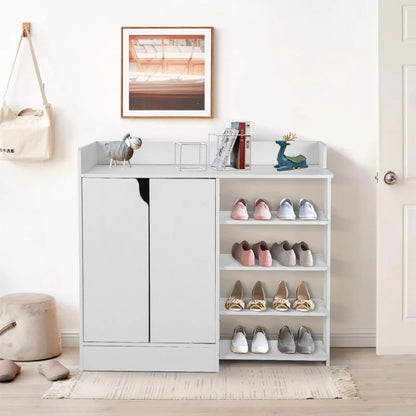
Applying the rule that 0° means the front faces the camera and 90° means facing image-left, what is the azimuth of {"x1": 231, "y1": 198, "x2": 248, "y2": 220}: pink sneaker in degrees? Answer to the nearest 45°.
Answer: approximately 0°

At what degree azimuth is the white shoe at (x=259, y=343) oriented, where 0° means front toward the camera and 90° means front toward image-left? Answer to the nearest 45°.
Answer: approximately 0°

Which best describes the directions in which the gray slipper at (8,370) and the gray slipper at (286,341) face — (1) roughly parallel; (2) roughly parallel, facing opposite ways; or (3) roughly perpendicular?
roughly perpendicular
